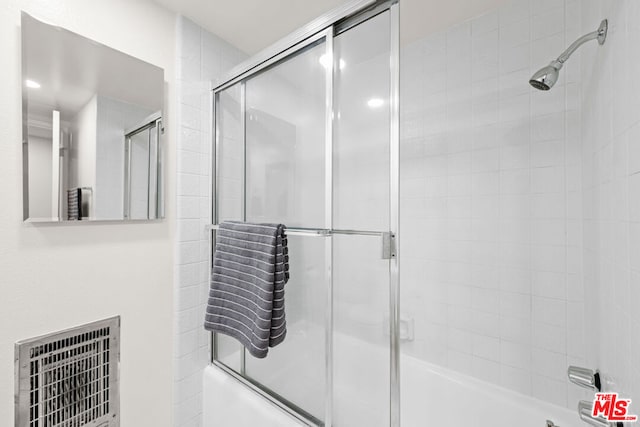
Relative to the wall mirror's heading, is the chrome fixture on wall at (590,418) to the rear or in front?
in front

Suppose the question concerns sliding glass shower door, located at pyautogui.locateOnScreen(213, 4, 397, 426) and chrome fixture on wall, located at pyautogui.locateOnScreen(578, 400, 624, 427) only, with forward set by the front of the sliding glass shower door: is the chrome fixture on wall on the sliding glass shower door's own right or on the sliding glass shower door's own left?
on the sliding glass shower door's own left

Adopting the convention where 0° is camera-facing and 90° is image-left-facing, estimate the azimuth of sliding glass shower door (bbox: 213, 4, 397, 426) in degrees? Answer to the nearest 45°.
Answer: approximately 45°

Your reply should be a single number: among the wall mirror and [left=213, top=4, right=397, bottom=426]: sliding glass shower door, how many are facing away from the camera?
0

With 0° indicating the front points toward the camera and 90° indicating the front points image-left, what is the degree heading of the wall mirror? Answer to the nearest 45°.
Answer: approximately 315°

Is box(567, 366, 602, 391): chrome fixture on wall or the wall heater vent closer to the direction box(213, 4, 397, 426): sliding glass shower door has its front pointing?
the wall heater vent
